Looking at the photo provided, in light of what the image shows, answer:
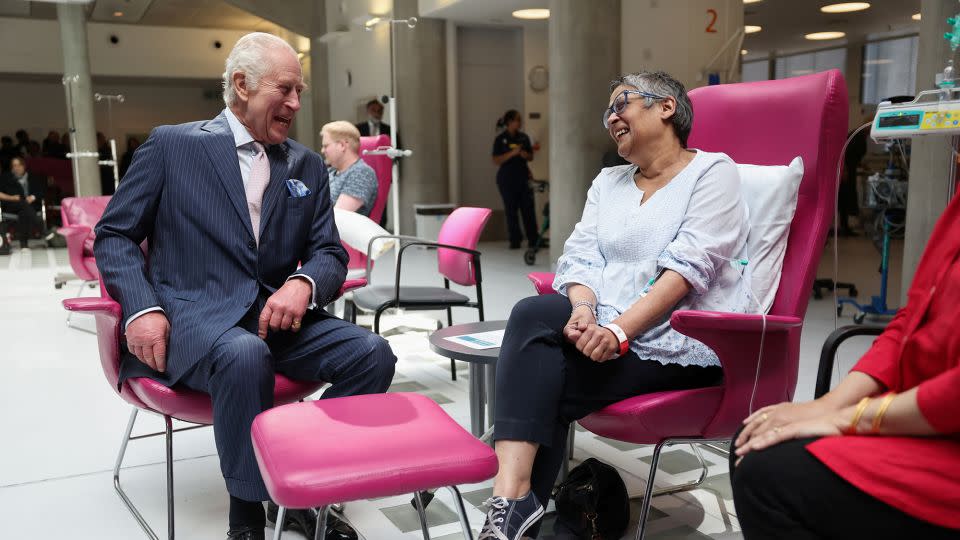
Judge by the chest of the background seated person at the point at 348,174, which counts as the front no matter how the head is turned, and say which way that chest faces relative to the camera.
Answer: to the viewer's left

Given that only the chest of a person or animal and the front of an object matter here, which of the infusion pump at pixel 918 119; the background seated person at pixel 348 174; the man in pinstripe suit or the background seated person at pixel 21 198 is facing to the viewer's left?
the background seated person at pixel 348 174

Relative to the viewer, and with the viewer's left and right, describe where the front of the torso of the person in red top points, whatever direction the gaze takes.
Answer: facing to the left of the viewer

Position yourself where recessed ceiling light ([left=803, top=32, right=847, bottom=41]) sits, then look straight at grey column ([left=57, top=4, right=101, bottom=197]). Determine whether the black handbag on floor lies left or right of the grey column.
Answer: left

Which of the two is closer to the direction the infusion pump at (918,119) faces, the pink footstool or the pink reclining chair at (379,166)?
the pink footstool

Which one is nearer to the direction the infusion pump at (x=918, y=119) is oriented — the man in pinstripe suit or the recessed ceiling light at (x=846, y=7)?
the man in pinstripe suit

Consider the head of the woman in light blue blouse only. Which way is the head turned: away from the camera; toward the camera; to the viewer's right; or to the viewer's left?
to the viewer's left

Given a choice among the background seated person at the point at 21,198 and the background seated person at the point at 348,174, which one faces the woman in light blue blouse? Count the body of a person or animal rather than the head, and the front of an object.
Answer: the background seated person at the point at 21,198
